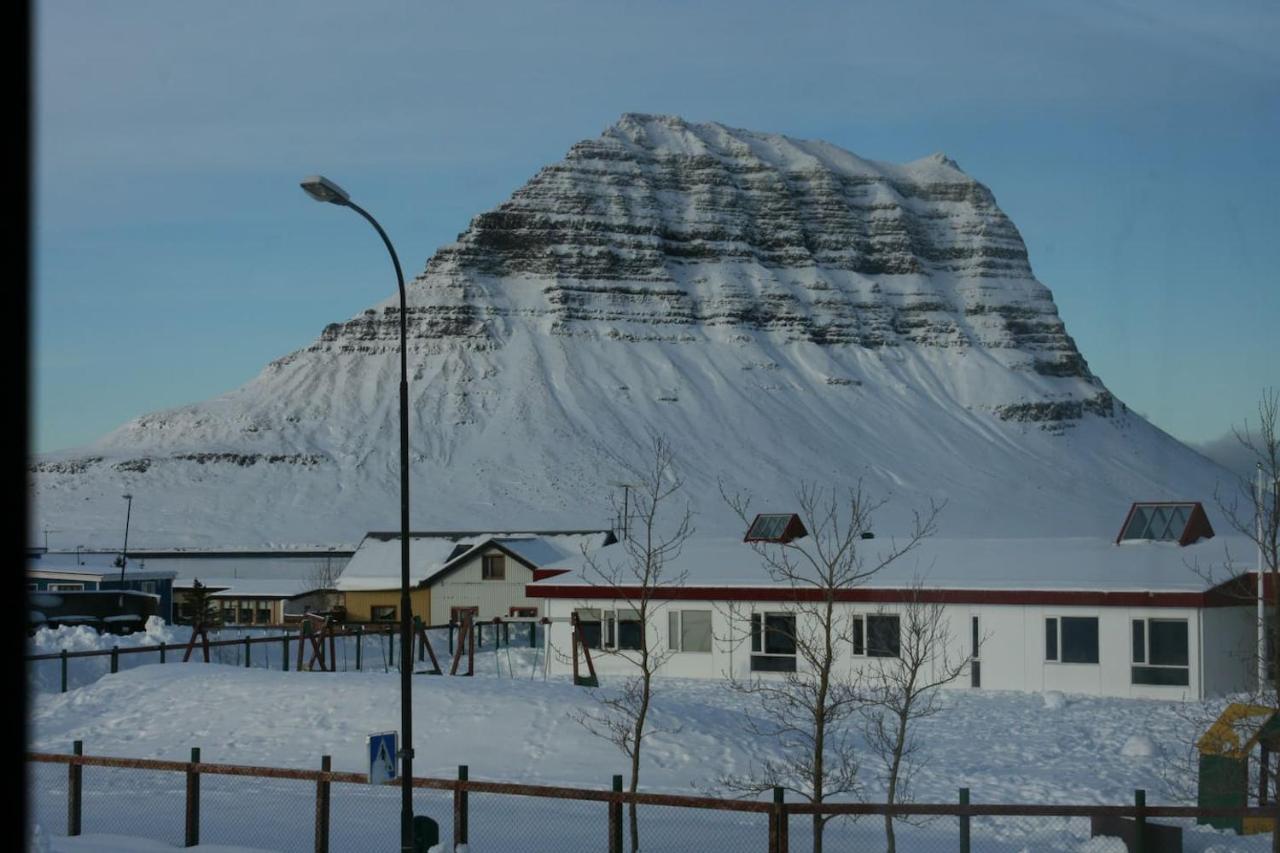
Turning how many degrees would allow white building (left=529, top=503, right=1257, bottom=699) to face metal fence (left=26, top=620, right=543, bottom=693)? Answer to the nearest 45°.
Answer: approximately 90° to its right

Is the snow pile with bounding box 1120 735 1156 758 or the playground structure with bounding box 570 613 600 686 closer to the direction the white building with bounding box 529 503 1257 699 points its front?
the snow pile

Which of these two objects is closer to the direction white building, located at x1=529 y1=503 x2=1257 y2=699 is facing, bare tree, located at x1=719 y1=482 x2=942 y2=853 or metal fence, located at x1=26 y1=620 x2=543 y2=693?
the bare tree

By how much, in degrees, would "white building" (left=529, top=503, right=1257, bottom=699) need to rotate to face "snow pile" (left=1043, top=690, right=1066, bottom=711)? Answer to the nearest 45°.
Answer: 0° — it already faces it

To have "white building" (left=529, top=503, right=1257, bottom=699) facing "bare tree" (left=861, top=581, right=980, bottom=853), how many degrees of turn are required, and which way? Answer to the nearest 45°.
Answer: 0° — it already faces it

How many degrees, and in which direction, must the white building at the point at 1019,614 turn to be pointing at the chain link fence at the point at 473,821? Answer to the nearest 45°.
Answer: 0° — it already faces it

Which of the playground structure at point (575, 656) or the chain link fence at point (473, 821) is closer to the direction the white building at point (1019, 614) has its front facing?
the chain link fence

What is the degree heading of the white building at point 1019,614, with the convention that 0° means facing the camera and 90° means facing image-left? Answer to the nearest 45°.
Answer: approximately 0°
